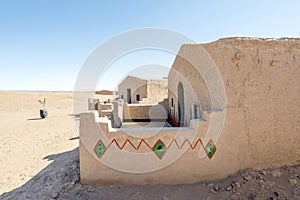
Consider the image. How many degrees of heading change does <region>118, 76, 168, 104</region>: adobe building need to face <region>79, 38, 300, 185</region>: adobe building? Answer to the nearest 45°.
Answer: approximately 45° to its left

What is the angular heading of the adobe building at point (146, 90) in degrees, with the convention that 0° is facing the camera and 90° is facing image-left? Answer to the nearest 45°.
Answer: approximately 45°
